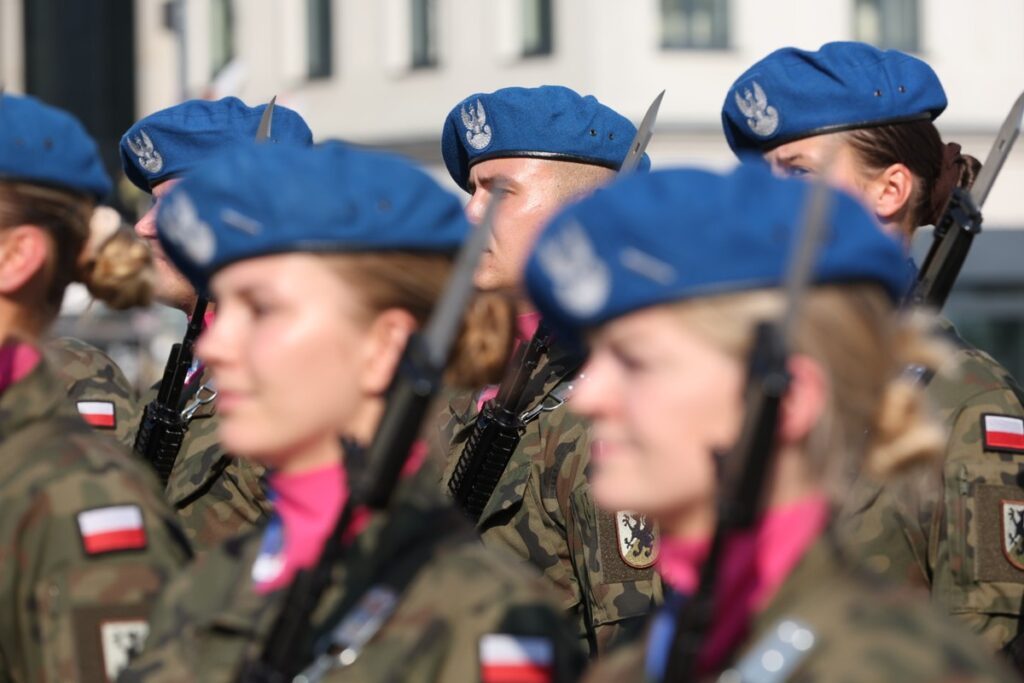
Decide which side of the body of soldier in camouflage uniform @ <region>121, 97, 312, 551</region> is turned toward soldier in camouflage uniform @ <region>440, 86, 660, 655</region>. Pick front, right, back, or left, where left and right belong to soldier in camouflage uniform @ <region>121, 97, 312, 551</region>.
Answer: back

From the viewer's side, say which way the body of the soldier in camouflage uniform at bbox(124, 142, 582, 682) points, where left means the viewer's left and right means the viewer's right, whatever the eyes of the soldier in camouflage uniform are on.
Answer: facing the viewer and to the left of the viewer

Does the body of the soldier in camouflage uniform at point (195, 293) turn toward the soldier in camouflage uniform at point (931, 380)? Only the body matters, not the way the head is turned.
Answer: no

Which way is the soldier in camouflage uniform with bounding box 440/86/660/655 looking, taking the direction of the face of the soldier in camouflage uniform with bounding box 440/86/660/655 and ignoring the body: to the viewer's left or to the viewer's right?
to the viewer's left

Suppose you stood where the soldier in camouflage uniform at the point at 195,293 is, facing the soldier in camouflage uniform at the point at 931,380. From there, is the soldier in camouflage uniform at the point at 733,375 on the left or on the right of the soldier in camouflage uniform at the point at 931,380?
right

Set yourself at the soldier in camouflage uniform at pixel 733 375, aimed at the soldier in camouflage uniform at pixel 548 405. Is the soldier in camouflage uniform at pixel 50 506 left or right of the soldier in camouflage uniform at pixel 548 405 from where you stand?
left

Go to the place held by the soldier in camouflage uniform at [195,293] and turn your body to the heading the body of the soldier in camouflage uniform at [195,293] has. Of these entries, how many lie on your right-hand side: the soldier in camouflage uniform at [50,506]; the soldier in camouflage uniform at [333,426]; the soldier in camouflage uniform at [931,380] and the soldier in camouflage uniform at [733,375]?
0

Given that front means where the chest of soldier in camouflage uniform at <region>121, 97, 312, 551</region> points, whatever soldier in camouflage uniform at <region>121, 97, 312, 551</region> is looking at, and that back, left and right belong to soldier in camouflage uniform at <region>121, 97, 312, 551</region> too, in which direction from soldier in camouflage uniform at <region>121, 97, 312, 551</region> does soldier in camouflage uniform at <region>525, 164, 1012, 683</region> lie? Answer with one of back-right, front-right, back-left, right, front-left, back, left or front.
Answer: left

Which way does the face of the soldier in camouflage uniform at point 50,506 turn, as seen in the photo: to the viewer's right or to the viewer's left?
to the viewer's left

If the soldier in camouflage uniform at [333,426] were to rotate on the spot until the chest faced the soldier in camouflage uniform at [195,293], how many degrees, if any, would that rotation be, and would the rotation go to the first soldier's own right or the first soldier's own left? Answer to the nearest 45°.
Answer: approximately 135° to the first soldier's own right

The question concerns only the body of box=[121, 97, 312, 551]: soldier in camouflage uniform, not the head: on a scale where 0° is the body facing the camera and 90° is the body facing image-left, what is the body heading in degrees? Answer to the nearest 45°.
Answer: approximately 90°

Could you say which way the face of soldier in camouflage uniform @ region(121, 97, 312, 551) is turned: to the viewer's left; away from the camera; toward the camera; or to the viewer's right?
to the viewer's left

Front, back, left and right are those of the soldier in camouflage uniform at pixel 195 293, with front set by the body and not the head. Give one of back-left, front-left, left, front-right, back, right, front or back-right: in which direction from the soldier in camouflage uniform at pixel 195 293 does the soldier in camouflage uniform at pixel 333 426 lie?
left
